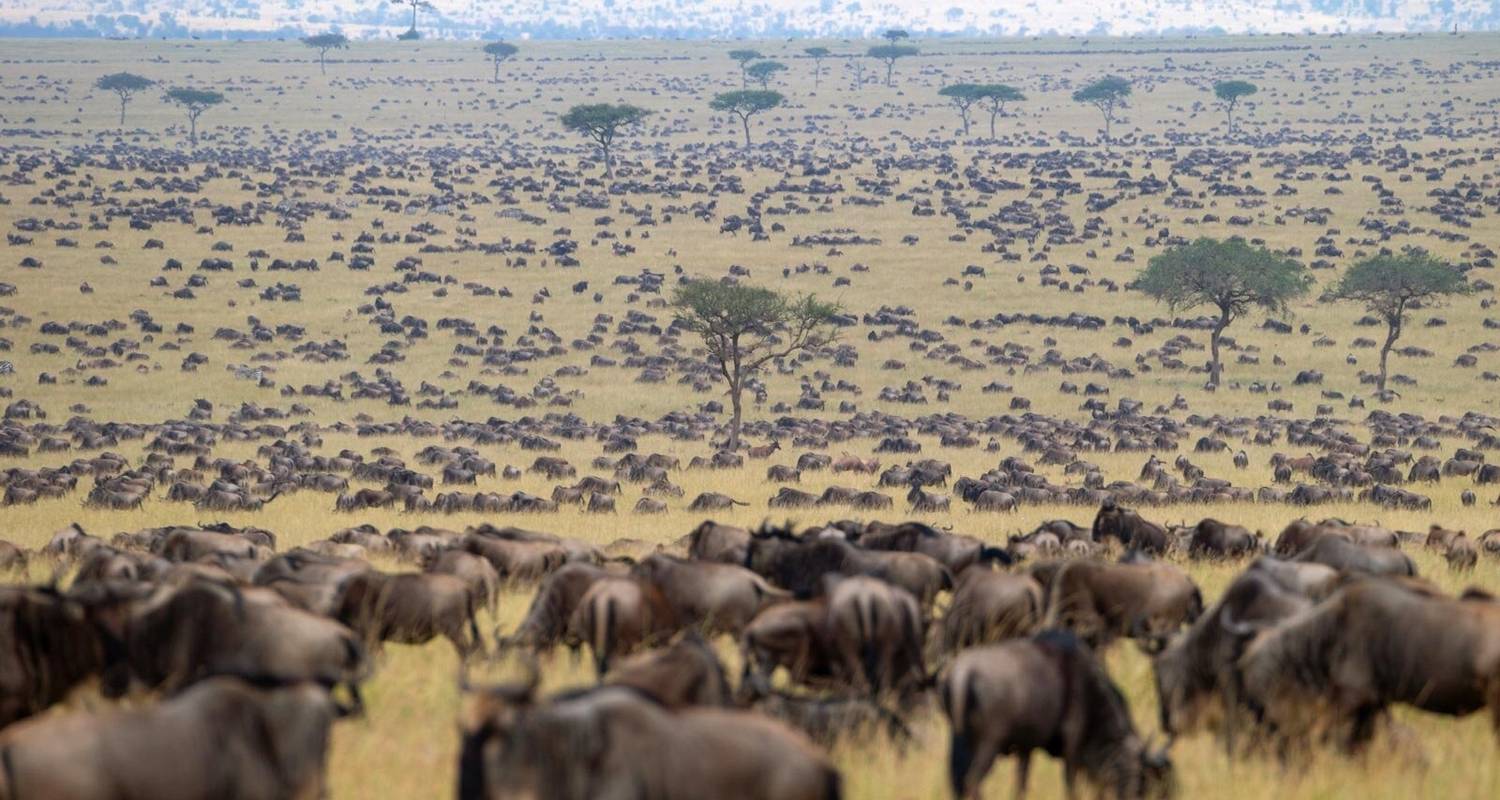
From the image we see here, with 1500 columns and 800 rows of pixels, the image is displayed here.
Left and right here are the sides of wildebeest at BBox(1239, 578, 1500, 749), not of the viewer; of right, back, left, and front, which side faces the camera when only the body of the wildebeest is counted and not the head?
left

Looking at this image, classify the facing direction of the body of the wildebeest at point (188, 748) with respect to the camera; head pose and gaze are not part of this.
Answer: to the viewer's right

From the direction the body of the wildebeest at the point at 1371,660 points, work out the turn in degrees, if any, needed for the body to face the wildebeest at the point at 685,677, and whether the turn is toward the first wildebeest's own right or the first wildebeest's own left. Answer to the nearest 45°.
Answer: approximately 45° to the first wildebeest's own left

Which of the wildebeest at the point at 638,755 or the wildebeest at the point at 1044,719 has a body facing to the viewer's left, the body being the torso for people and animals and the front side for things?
the wildebeest at the point at 638,755

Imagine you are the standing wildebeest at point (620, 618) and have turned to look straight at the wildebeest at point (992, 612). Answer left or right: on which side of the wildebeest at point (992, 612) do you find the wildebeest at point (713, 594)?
left

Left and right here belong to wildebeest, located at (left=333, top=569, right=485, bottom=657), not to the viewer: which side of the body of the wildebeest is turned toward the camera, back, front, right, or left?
left

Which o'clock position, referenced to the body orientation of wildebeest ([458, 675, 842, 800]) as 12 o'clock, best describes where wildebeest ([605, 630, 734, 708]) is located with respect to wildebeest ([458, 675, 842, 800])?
wildebeest ([605, 630, 734, 708]) is roughly at 3 o'clock from wildebeest ([458, 675, 842, 800]).

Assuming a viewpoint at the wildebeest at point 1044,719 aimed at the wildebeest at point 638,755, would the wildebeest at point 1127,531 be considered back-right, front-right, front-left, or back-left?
back-right

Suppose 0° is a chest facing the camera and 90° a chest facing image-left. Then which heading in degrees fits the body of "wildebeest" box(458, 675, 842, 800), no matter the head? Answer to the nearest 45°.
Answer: approximately 90°

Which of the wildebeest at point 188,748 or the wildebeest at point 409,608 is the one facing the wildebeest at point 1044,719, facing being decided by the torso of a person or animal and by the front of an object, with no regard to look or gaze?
the wildebeest at point 188,748
